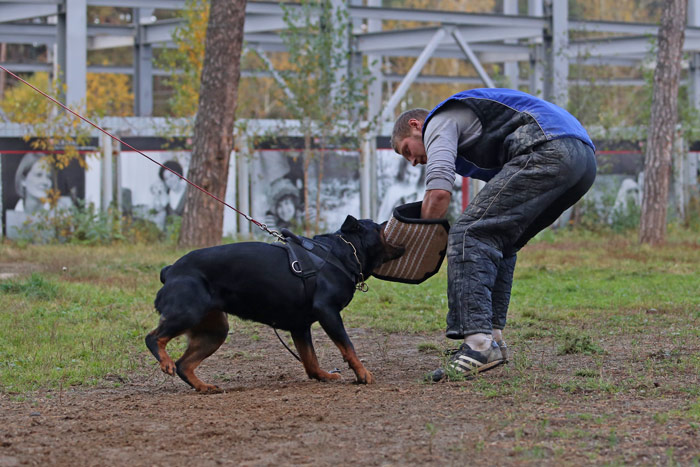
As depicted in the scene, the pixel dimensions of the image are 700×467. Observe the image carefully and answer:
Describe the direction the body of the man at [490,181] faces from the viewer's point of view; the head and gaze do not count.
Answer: to the viewer's left

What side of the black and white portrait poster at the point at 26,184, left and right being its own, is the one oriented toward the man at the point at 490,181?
front

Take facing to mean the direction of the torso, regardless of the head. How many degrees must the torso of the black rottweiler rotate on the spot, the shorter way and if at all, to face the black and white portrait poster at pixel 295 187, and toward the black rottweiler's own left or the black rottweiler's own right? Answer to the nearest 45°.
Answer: approximately 90° to the black rottweiler's own left

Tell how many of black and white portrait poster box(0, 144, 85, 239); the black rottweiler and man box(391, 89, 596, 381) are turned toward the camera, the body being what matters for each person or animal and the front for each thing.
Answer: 1

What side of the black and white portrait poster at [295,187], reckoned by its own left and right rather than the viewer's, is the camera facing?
front

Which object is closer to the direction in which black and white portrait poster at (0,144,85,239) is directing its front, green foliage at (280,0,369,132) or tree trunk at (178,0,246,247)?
the tree trunk

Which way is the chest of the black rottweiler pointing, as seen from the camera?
to the viewer's right

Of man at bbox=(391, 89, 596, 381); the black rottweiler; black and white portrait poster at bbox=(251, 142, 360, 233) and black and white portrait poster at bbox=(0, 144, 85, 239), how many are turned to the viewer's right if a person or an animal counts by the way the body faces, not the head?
1

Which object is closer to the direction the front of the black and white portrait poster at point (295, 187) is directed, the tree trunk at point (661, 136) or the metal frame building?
the tree trunk

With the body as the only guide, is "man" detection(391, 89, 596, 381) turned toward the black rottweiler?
yes

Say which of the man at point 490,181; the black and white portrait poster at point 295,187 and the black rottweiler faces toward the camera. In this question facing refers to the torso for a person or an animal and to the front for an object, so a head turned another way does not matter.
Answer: the black and white portrait poster

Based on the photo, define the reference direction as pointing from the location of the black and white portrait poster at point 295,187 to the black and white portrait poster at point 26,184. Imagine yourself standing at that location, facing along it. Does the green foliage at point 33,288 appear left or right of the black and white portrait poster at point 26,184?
left

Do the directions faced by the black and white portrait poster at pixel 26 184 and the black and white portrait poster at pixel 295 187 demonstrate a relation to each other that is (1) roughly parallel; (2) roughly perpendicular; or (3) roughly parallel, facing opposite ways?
roughly parallel

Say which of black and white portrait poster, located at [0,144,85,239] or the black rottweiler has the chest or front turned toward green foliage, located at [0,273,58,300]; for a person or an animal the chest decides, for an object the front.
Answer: the black and white portrait poster

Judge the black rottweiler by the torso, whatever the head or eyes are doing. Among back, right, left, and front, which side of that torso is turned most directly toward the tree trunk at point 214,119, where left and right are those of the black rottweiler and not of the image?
left

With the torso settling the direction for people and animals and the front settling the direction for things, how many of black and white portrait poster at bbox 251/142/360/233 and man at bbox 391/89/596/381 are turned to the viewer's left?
1

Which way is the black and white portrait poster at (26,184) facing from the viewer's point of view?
toward the camera

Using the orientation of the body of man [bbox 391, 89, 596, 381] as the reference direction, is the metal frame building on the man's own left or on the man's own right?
on the man's own right
